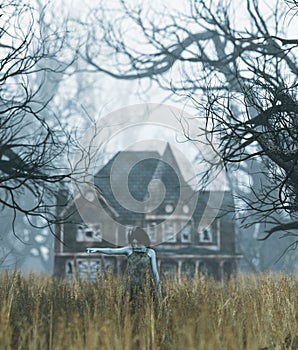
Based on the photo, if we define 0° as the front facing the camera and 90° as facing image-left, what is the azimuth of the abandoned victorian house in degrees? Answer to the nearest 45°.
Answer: approximately 0°
